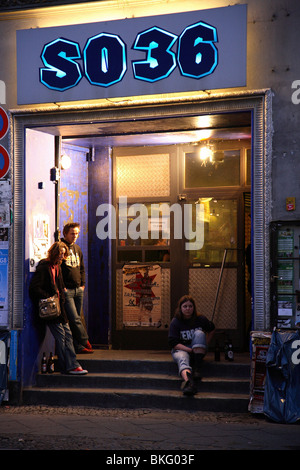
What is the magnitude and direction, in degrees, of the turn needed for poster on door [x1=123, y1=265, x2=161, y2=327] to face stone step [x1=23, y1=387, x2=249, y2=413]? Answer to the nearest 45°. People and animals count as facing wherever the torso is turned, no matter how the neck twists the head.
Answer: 0° — it already faces it

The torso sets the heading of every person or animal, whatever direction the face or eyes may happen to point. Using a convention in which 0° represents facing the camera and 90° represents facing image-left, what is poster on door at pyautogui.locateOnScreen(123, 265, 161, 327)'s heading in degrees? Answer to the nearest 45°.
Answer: approximately 0°

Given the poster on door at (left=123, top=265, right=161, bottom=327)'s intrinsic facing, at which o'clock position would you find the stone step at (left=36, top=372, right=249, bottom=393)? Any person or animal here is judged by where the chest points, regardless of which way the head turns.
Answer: The stone step is roughly at 12 o'clock from the poster on door.

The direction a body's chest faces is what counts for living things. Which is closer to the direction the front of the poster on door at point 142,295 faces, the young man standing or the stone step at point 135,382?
the stone step
